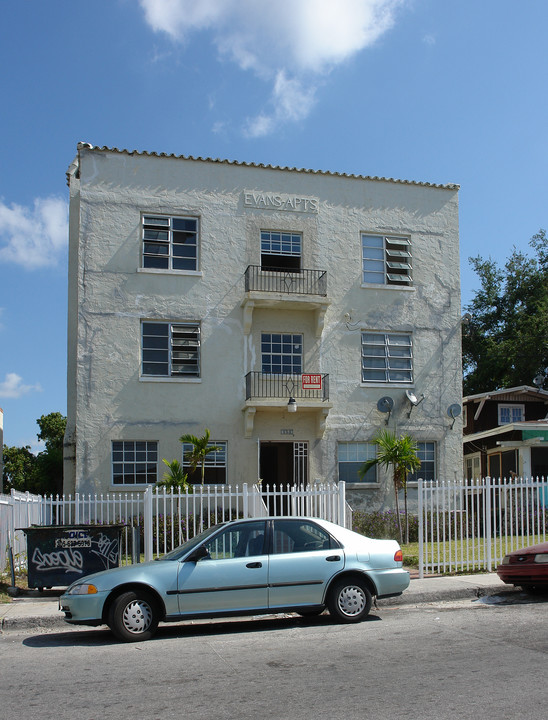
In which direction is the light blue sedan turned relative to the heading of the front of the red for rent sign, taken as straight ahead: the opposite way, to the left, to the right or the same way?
to the right

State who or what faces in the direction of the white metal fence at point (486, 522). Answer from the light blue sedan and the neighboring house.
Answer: the neighboring house

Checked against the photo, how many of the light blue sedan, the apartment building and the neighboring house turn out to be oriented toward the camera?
2

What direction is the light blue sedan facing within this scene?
to the viewer's left

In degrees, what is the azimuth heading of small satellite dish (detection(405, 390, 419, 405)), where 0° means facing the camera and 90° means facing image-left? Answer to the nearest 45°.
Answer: approximately 315°

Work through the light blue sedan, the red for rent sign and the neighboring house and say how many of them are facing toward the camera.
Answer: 2
